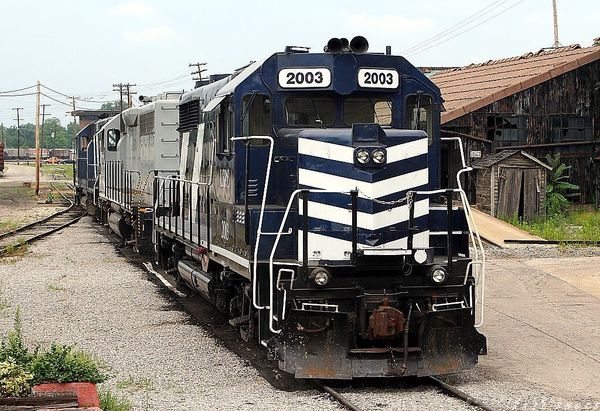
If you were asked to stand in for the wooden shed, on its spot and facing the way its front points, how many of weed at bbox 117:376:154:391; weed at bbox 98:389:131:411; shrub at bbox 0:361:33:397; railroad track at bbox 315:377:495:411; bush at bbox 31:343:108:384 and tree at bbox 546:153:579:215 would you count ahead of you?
5

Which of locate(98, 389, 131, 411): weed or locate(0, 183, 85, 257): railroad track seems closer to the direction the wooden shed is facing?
the weed

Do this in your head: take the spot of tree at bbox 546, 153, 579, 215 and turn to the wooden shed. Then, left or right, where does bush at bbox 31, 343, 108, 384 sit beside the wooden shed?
left

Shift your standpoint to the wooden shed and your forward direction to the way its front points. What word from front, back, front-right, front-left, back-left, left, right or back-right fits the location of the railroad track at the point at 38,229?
right

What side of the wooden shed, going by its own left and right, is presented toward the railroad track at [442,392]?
front

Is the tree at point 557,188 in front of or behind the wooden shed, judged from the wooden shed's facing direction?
behind

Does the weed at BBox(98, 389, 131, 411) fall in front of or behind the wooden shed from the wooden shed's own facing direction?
in front

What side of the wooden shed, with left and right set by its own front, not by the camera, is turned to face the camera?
front

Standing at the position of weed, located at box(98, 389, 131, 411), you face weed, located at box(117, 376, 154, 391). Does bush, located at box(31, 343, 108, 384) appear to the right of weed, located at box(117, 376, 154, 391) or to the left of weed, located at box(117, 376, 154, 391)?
left

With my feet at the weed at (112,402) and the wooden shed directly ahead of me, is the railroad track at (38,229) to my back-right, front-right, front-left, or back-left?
front-left

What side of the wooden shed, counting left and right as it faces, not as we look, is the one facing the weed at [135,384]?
front
